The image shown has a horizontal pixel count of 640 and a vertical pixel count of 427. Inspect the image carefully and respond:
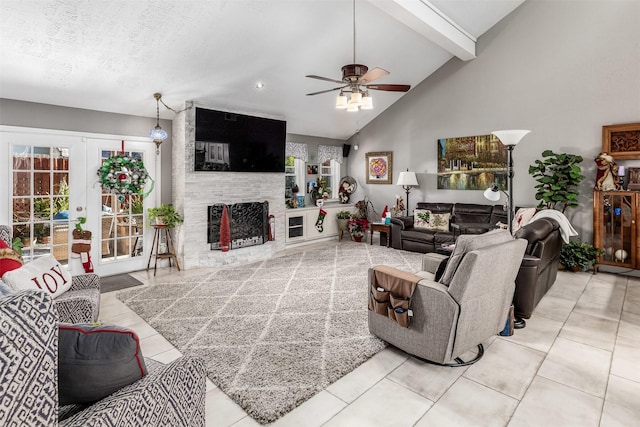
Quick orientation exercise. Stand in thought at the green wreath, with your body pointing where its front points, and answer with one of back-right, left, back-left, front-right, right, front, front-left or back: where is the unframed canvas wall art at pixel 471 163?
left

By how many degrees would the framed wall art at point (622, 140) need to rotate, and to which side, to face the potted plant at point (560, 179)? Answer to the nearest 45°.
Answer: approximately 90° to its right

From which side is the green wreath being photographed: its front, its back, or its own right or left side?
front

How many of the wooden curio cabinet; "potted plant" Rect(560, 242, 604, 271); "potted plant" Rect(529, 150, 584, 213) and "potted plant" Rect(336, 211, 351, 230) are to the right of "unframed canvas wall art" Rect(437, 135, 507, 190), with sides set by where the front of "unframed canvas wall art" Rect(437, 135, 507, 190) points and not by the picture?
1

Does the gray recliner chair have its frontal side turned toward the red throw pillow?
no

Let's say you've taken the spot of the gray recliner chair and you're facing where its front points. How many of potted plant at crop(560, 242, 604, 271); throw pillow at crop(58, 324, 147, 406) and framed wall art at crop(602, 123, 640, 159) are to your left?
1

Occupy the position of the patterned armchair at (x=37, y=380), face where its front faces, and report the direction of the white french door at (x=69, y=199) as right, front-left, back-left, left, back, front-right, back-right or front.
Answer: front-left

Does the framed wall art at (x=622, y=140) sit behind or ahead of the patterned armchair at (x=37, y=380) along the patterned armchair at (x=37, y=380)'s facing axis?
ahead

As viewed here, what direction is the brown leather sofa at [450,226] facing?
toward the camera

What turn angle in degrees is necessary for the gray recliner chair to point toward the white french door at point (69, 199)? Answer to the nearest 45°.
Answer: approximately 45° to its left

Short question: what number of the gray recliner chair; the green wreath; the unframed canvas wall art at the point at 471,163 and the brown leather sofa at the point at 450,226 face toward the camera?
3

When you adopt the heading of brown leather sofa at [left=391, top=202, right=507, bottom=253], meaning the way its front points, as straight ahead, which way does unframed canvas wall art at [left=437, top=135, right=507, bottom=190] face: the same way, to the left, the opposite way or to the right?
the same way

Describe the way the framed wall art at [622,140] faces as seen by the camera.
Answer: facing the viewer

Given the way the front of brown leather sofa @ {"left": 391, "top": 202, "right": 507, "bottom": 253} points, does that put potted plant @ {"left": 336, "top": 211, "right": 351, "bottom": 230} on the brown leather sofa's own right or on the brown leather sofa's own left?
on the brown leather sofa's own right

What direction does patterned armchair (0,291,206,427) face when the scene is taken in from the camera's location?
facing away from the viewer and to the right of the viewer

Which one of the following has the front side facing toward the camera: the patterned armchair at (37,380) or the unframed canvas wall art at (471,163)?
the unframed canvas wall art

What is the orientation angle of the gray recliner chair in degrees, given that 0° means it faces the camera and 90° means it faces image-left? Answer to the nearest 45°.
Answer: approximately 135°

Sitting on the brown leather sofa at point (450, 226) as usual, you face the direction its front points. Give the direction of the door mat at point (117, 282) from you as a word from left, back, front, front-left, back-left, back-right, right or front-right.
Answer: front-right

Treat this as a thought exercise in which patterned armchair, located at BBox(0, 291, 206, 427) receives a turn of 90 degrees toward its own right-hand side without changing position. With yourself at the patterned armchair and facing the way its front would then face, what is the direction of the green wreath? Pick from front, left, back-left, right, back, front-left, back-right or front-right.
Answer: back-left

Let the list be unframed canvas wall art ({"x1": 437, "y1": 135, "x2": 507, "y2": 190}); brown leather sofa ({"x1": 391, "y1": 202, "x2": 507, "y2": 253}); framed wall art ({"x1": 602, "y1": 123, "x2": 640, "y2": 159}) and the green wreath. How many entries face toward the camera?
4

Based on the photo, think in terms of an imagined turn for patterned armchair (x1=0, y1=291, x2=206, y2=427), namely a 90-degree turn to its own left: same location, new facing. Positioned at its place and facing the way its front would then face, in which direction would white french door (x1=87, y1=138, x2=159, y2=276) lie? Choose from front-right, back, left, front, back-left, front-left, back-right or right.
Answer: front-right
